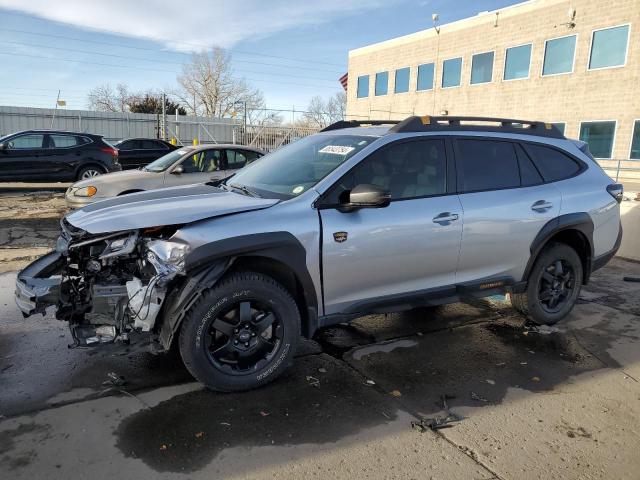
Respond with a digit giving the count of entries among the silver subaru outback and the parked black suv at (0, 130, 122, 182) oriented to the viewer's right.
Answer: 0

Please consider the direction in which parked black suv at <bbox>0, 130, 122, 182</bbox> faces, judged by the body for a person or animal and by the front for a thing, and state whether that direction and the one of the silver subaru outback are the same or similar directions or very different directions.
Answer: same or similar directions

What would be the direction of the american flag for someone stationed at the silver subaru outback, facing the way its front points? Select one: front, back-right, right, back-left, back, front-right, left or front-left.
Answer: back-right

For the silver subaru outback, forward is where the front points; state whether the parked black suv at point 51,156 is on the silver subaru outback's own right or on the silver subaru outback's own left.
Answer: on the silver subaru outback's own right

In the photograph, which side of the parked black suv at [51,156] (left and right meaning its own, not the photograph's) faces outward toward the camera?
left

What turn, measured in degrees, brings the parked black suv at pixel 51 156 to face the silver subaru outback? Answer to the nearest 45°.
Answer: approximately 90° to its left

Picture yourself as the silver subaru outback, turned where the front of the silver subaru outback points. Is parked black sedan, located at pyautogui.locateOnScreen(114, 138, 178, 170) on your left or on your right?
on your right

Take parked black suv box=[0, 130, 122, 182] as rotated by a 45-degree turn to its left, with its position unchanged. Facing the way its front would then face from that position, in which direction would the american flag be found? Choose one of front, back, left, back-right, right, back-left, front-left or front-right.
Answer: back
